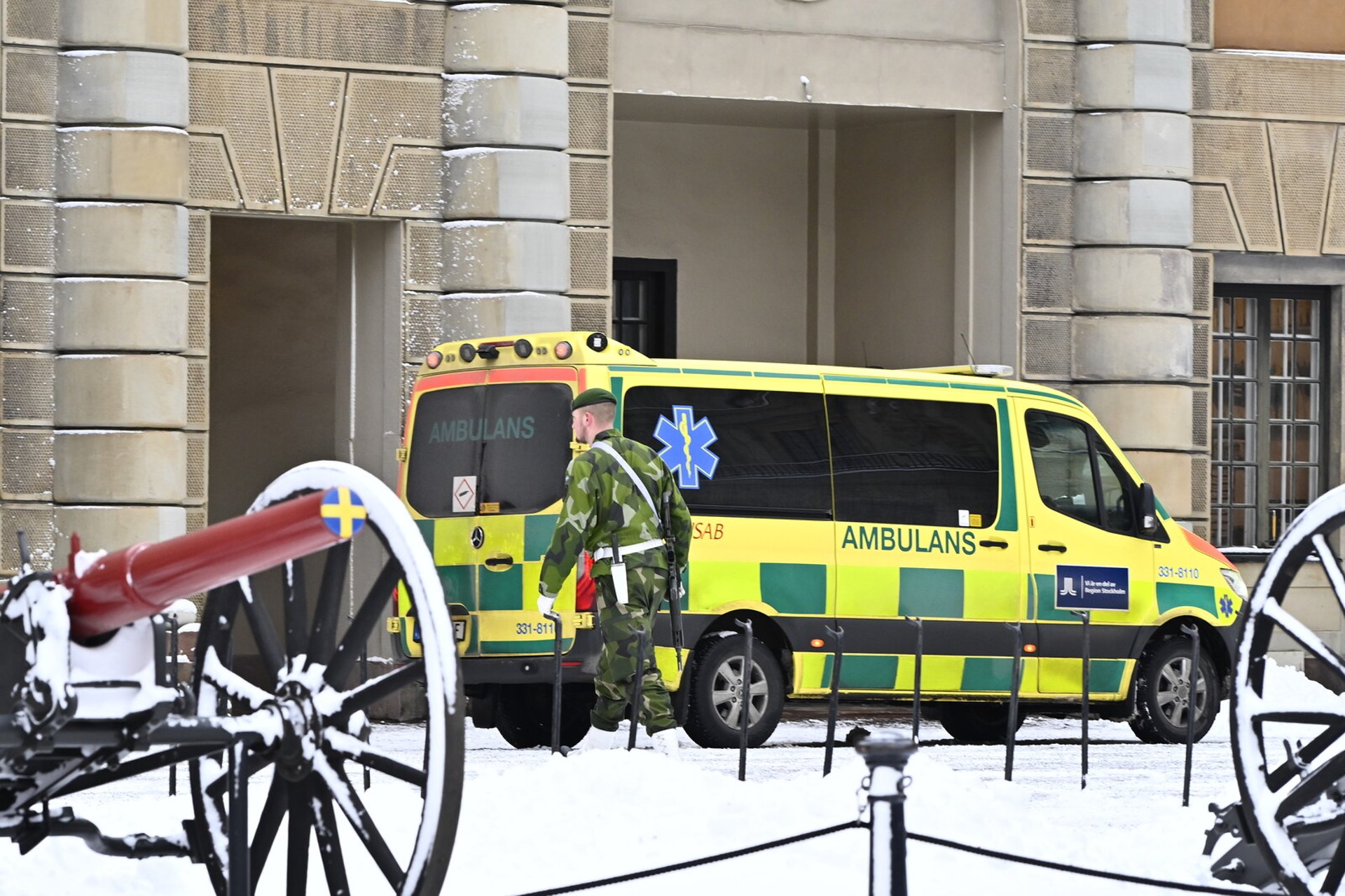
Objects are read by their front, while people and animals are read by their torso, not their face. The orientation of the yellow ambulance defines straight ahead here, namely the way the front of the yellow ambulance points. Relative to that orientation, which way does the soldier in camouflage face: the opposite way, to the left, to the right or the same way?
to the left

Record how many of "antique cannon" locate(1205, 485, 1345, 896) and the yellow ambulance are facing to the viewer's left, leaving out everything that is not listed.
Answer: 0

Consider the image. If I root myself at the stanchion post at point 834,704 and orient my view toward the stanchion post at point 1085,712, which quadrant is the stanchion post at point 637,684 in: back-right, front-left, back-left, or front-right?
back-left

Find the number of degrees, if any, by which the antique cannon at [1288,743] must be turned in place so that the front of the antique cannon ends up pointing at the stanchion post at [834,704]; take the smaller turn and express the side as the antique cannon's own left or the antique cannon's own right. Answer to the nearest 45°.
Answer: approximately 180°

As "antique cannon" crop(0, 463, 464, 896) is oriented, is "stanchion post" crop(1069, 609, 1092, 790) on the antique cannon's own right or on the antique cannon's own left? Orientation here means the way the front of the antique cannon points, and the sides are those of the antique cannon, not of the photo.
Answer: on the antique cannon's own left

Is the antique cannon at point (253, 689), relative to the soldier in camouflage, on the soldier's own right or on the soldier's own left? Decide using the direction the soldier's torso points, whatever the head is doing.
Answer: on the soldier's own left

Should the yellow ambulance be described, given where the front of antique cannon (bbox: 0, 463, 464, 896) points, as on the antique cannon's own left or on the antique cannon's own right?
on the antique cannon's own left

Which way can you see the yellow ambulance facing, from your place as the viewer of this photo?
facing away from the viewer and to the right of the viewer

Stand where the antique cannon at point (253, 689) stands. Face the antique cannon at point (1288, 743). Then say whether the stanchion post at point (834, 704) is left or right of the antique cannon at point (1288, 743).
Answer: left

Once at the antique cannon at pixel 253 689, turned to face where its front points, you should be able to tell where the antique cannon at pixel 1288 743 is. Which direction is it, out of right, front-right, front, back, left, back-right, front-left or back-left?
front-left

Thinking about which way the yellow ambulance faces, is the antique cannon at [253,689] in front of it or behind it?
behind

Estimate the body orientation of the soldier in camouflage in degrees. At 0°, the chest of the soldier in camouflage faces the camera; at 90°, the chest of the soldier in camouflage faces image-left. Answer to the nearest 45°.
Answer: approximately 135°
